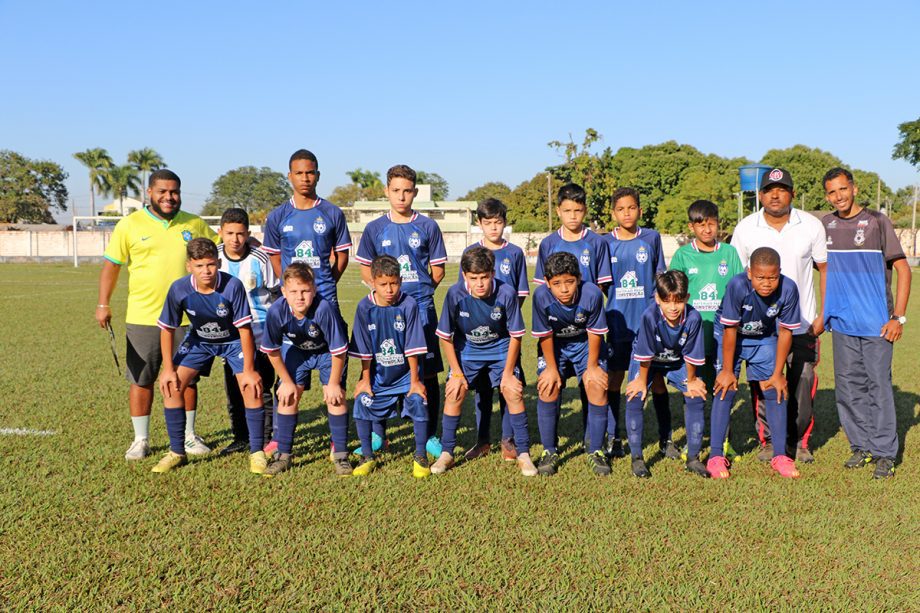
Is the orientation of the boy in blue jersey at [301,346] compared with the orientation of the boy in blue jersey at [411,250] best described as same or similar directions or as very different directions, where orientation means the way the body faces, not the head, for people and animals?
same or similar directions

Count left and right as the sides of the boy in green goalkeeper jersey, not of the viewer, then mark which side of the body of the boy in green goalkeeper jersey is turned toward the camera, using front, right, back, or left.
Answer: front

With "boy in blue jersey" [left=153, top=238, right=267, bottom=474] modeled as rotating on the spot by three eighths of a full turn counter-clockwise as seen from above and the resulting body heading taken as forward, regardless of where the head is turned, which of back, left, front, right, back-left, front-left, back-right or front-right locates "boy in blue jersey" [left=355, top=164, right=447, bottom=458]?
front-right

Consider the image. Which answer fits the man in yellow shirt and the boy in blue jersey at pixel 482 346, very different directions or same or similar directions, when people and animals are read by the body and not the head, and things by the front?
same or similar directions

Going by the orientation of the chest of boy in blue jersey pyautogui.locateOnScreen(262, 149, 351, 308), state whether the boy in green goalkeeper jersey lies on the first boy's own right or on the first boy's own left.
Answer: on the first boy's own left

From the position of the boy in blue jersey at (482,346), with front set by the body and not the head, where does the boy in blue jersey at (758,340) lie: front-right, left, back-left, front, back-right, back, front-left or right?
left

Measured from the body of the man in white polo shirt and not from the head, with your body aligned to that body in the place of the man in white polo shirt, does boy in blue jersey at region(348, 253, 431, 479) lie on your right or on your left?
on your right

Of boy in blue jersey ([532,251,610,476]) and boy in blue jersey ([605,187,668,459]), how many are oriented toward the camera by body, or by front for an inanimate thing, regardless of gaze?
2

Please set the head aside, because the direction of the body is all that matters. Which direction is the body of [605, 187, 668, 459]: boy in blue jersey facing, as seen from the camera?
toward the camera

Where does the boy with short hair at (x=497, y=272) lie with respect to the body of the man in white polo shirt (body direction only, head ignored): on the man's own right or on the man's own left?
on the man's own right

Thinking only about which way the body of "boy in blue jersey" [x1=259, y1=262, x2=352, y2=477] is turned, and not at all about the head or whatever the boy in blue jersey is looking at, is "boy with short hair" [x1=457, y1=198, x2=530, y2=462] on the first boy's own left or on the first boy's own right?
on the first boy's own left

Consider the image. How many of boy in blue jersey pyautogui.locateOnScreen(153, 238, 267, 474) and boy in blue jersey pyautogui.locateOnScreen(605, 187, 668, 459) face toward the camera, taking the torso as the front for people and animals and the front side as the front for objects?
2

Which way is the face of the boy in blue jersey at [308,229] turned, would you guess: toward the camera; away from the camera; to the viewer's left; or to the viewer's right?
toward the camera

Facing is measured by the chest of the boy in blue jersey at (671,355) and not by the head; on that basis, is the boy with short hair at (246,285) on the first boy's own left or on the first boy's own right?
on the first boy's own right

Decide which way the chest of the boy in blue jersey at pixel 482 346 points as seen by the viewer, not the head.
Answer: toward the camera
